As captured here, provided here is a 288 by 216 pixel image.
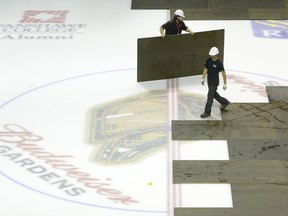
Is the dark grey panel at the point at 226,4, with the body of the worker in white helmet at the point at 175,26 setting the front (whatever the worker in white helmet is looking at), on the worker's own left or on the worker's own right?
on the worker's own left

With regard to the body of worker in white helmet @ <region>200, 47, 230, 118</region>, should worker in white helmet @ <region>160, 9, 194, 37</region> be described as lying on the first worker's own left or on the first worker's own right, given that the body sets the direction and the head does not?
on the first worker's own right

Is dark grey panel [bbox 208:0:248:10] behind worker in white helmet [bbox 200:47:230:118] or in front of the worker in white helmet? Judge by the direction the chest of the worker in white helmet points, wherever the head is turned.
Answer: behind

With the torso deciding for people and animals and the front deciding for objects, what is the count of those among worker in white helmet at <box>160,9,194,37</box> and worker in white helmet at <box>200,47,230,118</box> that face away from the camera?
0

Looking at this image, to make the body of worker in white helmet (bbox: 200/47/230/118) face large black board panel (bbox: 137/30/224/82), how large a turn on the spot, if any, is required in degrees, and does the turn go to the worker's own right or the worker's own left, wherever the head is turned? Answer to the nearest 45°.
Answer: approximately 90° to the worker's own right

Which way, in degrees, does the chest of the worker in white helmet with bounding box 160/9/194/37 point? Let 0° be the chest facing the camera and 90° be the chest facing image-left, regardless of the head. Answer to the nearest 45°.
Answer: approximately 315°

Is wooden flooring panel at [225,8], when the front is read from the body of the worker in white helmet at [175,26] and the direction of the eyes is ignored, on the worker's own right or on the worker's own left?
on the worker's own left
